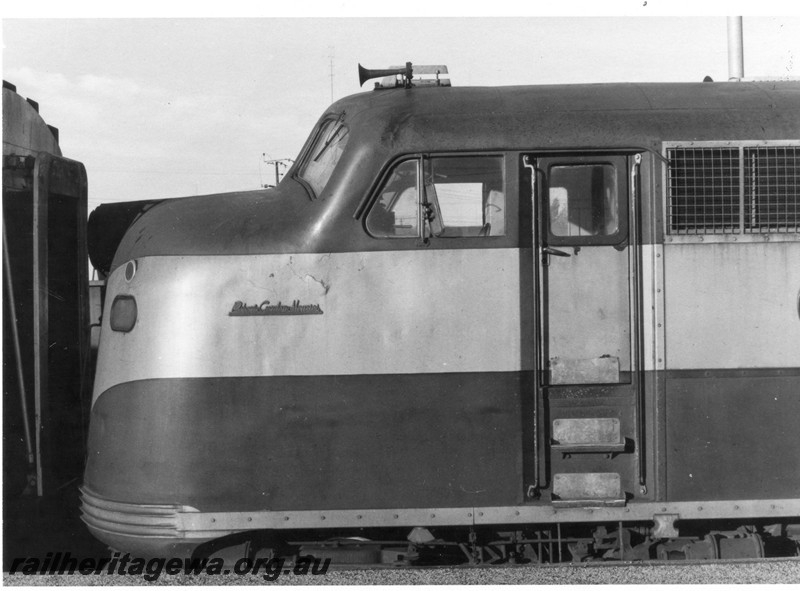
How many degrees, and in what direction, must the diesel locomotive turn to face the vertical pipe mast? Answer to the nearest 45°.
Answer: approximately 135° to its right

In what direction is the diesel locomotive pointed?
to the viewer's left
